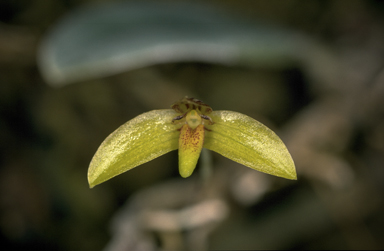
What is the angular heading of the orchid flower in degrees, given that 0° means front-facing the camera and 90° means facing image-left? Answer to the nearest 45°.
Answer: approximately 0°
